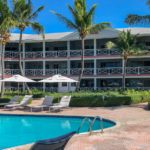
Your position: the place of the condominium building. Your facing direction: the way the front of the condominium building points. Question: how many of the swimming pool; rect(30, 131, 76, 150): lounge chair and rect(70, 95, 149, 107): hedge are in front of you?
3

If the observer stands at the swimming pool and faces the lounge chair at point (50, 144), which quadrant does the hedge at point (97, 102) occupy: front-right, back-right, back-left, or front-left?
back-left

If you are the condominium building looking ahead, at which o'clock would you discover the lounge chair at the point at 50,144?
The lounge chair is roughly at 12 o'clock from the condominium building.

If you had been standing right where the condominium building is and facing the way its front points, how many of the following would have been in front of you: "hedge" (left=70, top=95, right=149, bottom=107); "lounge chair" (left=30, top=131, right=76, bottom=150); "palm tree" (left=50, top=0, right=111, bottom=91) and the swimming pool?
4

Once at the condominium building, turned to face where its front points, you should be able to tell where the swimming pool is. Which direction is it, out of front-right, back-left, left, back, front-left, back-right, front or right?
front

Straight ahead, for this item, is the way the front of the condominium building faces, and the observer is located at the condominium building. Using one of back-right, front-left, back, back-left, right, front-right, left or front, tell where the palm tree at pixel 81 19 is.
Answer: front

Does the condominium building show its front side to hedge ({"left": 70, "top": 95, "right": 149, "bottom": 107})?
yes

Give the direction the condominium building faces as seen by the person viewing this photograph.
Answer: facing the viewer
